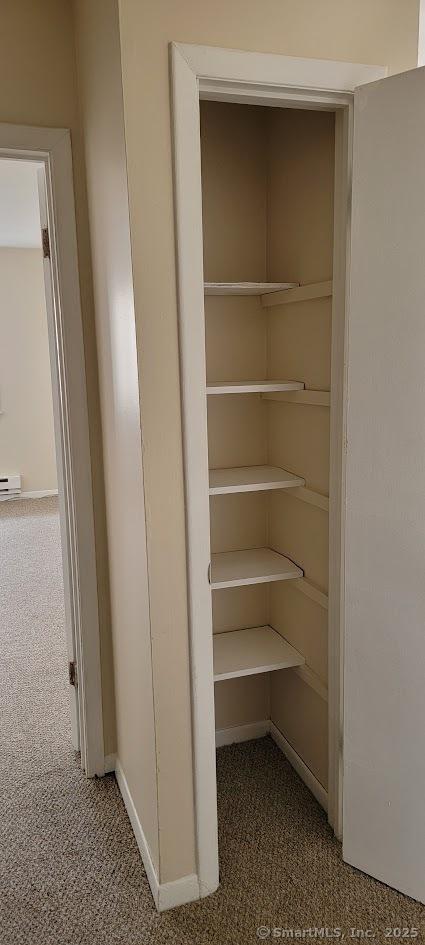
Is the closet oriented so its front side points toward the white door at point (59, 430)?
no
